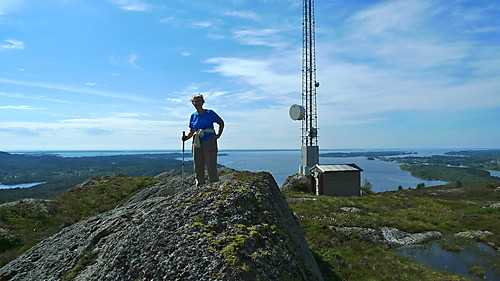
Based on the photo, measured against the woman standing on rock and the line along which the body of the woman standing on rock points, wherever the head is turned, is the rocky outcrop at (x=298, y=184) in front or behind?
behind

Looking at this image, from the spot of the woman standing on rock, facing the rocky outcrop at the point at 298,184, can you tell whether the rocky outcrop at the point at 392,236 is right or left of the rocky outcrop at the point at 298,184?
right

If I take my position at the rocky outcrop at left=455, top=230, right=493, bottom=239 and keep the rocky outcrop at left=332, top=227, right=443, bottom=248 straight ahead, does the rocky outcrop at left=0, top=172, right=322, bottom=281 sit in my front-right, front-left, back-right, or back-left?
front-left

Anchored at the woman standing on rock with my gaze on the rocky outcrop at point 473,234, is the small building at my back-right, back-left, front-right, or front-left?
front-left

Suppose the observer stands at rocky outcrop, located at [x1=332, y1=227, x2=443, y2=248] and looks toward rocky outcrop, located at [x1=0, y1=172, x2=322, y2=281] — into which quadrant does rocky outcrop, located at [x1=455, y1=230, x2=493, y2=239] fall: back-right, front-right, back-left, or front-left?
back-left

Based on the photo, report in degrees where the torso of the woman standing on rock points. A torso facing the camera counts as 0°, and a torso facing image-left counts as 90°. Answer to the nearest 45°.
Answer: approximately 45°

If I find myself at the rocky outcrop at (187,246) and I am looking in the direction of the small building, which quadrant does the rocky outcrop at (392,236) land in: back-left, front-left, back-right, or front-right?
front-right
